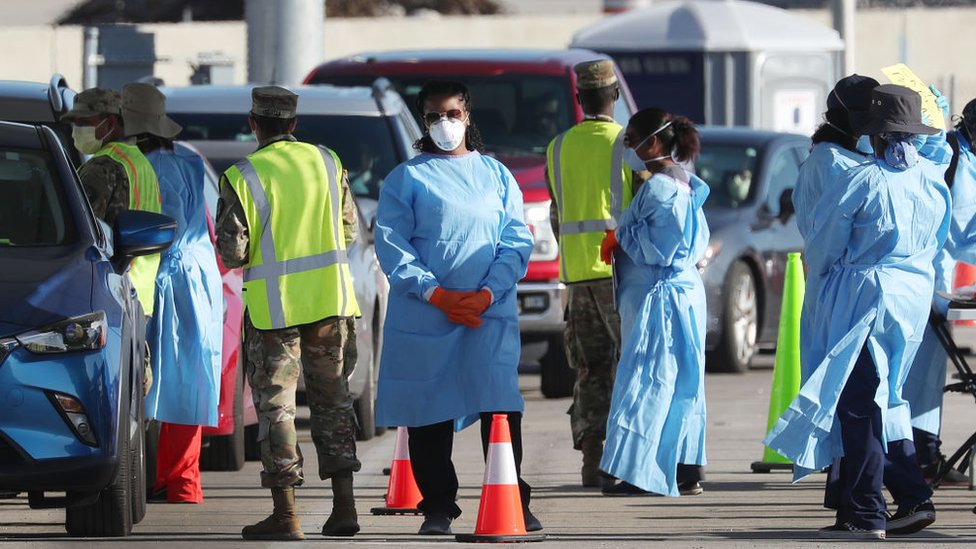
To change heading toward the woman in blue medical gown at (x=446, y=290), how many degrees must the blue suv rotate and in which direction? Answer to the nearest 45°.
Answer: approximately 90° to its left

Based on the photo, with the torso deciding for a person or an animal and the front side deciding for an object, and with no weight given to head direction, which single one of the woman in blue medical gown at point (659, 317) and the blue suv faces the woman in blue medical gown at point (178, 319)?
the woman in blue medical gown at point (659, 317)

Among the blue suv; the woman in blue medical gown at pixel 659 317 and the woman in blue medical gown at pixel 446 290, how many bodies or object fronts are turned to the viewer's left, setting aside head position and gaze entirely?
1

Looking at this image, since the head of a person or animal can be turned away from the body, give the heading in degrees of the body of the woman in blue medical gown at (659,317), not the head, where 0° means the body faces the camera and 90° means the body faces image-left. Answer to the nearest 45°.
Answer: approximately 90°

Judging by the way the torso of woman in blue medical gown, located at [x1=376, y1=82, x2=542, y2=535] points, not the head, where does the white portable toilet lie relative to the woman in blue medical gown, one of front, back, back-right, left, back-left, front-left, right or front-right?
back

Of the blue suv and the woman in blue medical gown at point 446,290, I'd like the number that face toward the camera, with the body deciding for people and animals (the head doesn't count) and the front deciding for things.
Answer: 2

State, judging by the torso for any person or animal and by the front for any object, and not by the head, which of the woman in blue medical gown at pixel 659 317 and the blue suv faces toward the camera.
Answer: the blue suv

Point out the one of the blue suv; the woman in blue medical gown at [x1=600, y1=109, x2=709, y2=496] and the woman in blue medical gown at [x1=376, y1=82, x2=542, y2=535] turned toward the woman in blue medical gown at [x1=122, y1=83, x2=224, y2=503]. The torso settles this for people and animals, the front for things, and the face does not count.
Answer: the woman in blue medical gown at [x1=600, y1=109, x2=709, y2=496]

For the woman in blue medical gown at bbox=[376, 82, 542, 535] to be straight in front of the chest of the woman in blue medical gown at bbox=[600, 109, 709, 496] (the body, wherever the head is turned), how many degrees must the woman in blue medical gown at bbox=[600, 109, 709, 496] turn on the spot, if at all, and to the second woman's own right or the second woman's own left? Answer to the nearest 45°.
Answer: approximately 45° to the second woman's own left

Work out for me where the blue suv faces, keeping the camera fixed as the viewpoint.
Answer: facing the viewer

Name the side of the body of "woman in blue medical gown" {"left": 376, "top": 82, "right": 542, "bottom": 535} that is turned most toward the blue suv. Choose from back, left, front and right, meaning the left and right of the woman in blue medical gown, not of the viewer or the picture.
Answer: right

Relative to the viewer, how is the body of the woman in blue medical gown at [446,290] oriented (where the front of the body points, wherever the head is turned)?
toward the camera

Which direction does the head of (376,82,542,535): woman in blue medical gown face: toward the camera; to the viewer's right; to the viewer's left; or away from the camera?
toward the camera
